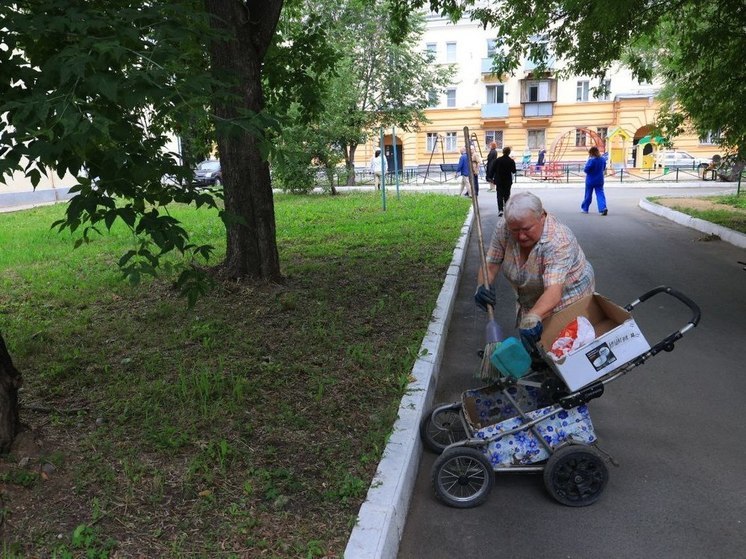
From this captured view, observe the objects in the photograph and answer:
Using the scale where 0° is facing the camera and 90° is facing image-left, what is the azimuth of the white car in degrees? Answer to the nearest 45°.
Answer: approximately 270°

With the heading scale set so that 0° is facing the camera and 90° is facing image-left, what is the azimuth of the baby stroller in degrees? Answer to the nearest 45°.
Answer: approximately 90°

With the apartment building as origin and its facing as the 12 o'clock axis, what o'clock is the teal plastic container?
The teal plastic container is roughly at 12 o'clock from the apartment building.

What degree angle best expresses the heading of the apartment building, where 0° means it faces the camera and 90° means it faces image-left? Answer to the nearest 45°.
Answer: approximately 0°

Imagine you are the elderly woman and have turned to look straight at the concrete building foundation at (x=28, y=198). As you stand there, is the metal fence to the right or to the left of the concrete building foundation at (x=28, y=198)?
right

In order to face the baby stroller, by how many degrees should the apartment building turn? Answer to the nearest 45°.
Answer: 0° — it already faces it

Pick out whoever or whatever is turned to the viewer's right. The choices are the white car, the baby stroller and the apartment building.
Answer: the white car

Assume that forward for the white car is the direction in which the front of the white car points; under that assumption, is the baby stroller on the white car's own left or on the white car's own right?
on the white car's own right

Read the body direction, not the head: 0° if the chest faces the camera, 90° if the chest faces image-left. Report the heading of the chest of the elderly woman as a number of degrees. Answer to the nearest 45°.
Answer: approximately 45°

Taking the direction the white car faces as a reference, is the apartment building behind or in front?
behind

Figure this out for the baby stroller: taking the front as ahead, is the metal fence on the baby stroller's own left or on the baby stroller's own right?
on the baby stroller's own right

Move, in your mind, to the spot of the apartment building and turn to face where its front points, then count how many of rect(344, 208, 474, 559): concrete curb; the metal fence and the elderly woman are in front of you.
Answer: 3
